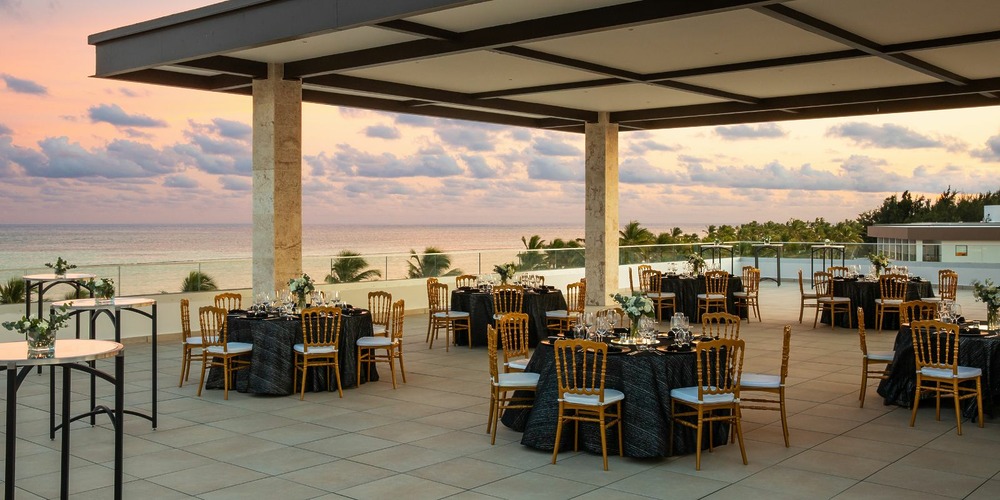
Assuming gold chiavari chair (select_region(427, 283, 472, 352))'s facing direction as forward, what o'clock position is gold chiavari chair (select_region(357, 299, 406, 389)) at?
gold chiavari chair (select_region(357, 299, 406, 389)) is roughly at 5 o'clock from gold chiavari chair (select_region(427, 283, 472, 352)).

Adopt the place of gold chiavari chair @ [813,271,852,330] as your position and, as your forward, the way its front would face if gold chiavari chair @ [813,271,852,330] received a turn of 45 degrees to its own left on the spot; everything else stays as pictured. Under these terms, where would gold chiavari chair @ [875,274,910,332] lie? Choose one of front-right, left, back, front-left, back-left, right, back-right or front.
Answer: right

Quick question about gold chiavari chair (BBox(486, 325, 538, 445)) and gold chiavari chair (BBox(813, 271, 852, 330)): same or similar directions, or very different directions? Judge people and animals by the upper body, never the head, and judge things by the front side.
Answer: same or similar directions

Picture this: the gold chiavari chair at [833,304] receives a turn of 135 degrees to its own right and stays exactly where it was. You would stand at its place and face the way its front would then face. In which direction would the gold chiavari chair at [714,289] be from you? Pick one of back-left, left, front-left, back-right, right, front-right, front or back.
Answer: right

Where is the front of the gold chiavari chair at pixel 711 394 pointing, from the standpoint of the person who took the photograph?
facing away from the viewer and to the left of the viewer

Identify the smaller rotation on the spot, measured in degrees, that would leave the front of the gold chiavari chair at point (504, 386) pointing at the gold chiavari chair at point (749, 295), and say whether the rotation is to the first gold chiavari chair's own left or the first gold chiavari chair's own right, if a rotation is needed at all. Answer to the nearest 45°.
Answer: approximately 45° to the first gold chiavari chair's own left

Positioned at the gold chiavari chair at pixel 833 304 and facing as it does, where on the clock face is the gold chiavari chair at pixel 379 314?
the gold chiavari chair at pixel 379 314 is roughly at 6 o'clock from the gold chiavari chair at pixel 833 304.

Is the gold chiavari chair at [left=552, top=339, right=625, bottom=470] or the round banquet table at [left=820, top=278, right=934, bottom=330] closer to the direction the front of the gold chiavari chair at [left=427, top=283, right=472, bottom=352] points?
the round banquet table

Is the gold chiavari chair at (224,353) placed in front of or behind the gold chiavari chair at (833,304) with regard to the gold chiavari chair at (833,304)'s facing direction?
behind

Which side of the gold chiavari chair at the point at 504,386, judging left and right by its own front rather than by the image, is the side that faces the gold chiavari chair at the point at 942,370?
front

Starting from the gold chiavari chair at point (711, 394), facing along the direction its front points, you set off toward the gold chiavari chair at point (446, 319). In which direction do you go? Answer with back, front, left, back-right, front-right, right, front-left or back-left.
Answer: front

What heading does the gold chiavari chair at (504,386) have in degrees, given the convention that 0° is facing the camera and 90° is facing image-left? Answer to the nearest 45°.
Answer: approximately 270°
